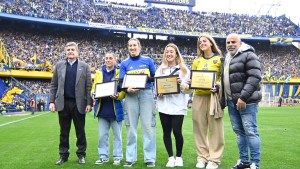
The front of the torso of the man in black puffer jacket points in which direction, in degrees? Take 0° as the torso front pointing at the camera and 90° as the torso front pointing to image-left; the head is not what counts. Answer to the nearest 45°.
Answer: approximately 45°

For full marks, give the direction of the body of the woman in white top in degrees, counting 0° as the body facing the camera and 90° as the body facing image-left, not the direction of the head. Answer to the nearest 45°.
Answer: approximately 0°

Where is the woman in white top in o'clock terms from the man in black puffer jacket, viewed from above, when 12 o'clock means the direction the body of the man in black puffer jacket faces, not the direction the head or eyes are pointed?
The woman in white top is roughly at 2 o'clock from the man in black puffer jacket.

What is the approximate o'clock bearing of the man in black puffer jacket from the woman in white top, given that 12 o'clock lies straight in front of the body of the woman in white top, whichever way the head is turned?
The man in black puffer jacket is roughly at 10 o'clock from the woman in white top.
